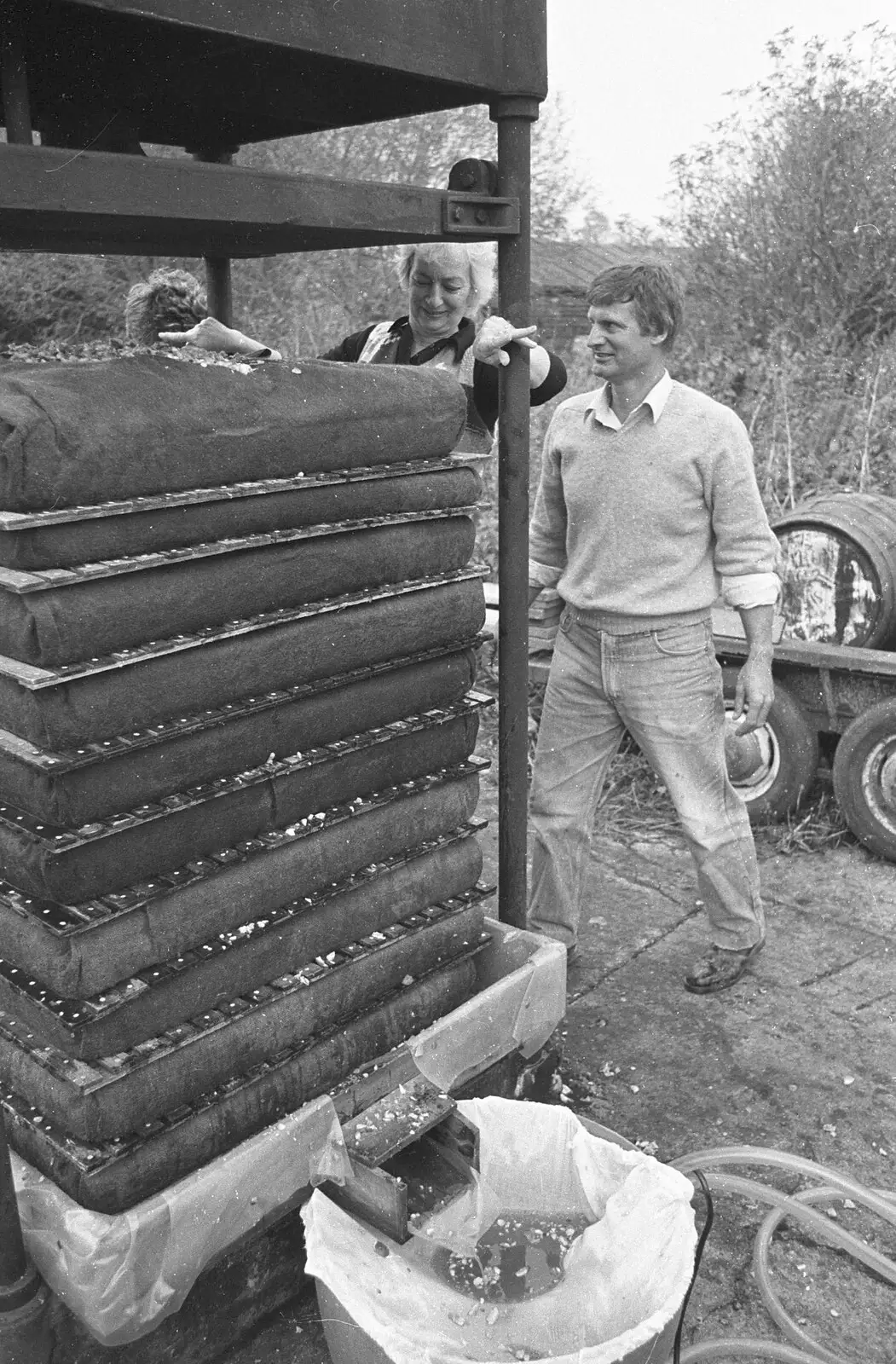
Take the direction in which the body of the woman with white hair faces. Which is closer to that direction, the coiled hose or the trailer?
the coiled hose

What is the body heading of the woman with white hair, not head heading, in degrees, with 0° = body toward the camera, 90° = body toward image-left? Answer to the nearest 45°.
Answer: approximately 0°

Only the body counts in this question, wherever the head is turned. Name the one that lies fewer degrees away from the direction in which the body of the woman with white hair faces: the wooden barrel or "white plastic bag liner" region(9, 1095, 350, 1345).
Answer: the white plastic bag liner

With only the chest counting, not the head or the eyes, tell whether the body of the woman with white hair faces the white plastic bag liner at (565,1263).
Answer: yes

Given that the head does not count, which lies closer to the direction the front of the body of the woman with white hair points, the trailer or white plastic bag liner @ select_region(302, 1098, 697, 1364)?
the white plastic bag liner

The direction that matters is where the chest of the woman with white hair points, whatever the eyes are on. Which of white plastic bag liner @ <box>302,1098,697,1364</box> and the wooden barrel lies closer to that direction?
the white plastic bag liner

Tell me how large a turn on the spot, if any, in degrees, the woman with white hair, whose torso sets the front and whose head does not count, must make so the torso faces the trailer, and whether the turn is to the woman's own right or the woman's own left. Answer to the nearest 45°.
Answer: approximately 135° to the woman's own left

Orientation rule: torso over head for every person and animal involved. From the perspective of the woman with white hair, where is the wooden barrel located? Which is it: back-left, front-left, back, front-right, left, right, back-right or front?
back-left
